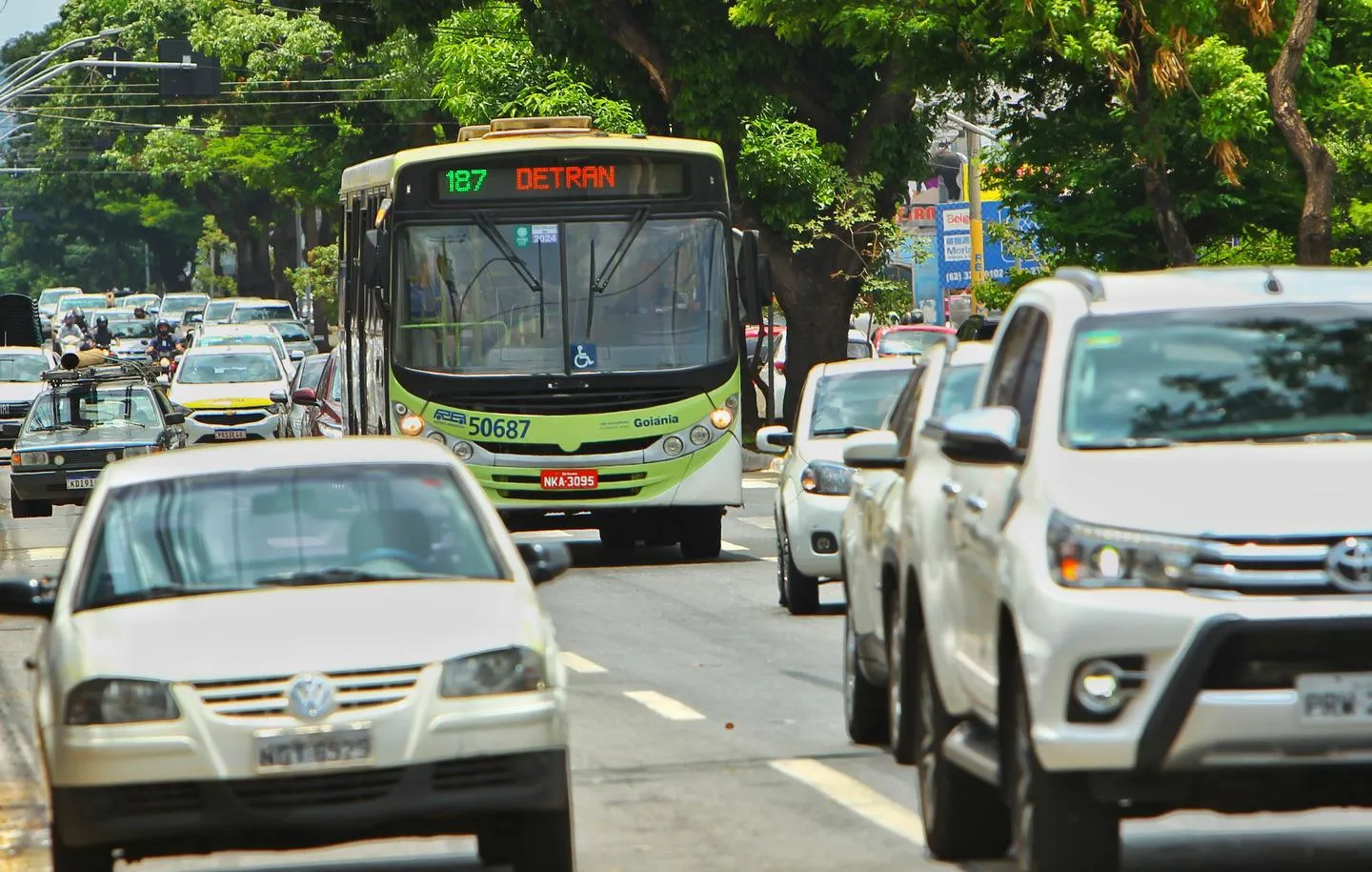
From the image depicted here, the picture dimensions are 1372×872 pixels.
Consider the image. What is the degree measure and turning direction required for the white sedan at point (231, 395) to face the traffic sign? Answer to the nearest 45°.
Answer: approximately 180°

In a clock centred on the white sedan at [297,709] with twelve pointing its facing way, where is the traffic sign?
The traffic sign is roughly at 6 o'clock from the white sedan.

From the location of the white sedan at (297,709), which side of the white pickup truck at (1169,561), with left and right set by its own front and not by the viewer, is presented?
right

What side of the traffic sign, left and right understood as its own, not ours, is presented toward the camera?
back

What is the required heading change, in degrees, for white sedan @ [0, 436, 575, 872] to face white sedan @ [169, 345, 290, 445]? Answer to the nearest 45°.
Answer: approximately 180°

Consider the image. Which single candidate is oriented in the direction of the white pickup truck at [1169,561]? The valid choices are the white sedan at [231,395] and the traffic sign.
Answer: the white sedan

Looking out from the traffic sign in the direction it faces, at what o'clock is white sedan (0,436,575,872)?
The white sedan is roughly at 6 o'clock from the traffic sign.

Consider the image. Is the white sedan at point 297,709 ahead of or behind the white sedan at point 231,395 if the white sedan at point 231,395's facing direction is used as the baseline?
ahead

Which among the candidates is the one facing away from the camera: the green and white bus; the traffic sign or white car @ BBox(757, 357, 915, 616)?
the traffic sign

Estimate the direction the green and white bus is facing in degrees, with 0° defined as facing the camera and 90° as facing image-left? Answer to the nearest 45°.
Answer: approximately 0°

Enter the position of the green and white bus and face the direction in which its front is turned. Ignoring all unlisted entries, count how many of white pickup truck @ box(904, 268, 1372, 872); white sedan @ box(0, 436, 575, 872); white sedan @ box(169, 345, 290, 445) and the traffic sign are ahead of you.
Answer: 2
